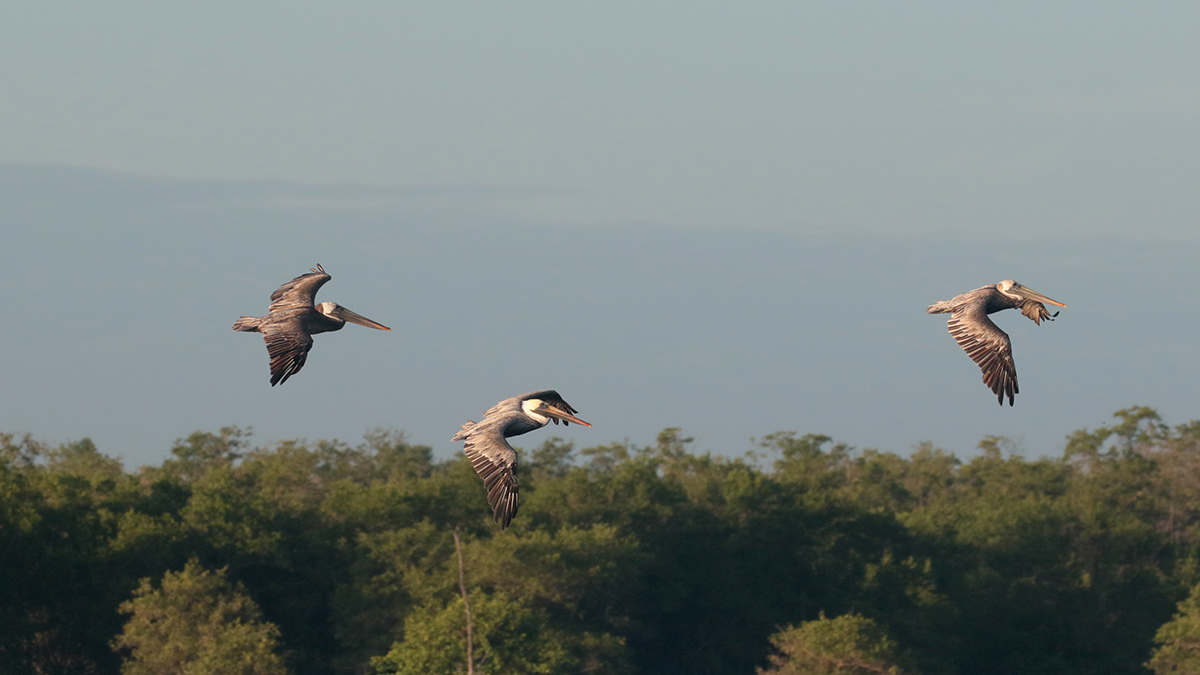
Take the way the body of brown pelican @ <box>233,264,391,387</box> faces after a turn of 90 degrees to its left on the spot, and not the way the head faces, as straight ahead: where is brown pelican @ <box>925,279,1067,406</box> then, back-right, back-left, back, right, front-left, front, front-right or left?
right

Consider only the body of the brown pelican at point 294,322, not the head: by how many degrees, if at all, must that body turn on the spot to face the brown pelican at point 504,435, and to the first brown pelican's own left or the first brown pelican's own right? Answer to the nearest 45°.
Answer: approximately 45° to the first brown pelican's own right

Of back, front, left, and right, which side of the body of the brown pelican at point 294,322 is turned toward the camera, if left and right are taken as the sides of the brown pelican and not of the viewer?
right

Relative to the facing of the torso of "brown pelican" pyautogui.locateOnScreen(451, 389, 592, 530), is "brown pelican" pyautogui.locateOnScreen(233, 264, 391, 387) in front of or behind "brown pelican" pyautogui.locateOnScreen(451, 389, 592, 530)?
behind

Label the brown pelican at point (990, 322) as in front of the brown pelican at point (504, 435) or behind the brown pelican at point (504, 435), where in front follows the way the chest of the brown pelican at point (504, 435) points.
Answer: in front

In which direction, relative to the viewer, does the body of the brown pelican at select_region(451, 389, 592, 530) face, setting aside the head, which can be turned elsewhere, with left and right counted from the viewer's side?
facing to the right of the viewer
